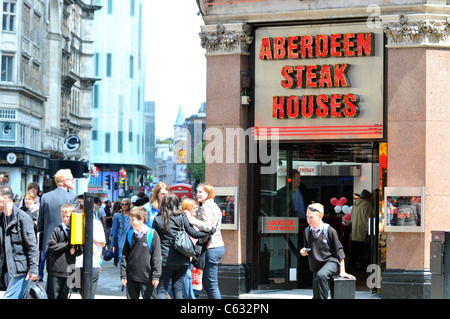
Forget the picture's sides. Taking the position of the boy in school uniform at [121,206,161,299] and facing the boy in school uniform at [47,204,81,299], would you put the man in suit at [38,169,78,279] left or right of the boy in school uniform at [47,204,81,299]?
right

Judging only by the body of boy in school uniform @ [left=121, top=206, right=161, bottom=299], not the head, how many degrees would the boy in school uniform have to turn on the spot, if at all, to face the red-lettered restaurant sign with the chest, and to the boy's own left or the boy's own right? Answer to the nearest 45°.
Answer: approximately 135° to the boy's own left

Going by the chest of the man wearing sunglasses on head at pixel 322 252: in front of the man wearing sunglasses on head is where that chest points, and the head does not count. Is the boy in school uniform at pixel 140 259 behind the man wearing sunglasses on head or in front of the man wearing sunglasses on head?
in front

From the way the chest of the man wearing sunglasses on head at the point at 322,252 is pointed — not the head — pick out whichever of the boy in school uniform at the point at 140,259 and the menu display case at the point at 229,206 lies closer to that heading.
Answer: the boy in school uniform

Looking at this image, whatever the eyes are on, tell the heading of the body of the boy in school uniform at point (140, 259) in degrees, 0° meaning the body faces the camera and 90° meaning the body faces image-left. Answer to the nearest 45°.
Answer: approximately 0°

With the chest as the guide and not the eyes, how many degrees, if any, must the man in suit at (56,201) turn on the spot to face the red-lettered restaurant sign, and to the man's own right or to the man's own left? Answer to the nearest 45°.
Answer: approximately 45° to the man's own right

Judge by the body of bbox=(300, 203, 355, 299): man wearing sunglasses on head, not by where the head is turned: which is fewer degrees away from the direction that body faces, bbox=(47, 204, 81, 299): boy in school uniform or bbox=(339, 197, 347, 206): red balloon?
the boy in school uniform

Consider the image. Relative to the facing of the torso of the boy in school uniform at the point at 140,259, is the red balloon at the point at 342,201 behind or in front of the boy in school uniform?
behind

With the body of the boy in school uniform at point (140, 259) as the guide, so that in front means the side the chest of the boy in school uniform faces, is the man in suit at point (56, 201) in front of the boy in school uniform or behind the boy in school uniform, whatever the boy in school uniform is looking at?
behind

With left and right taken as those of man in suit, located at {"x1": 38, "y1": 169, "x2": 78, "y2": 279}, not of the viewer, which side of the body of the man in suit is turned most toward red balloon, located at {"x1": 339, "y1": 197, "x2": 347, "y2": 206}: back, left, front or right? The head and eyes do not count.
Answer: front

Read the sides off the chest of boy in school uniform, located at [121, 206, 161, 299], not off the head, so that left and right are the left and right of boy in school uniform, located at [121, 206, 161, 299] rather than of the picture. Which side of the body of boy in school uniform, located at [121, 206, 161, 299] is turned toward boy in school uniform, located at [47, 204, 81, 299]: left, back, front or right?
right
